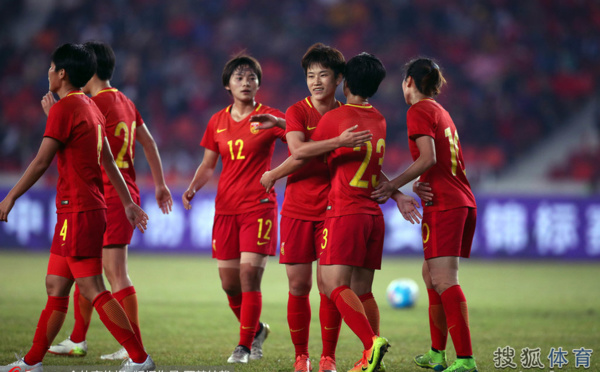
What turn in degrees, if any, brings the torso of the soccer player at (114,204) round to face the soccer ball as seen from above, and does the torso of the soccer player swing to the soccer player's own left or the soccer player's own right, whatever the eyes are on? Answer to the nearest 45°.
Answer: approximately 90° to the soccer player's own right

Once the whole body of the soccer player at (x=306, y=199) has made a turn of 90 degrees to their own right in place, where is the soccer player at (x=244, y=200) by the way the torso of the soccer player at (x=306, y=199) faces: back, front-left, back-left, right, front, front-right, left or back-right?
front-right

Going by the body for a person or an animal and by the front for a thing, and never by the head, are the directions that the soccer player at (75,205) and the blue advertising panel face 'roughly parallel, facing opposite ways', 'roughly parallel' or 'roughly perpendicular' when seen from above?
roughly perpendicular

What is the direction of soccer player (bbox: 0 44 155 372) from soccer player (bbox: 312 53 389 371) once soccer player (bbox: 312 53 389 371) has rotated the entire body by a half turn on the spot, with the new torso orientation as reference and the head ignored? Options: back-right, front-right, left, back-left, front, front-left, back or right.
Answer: back-right

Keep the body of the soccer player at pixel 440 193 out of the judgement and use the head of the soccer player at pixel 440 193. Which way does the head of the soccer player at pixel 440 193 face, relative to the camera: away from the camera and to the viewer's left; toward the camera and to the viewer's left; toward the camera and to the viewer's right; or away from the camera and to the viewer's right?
away from the camera and to the viewer's left

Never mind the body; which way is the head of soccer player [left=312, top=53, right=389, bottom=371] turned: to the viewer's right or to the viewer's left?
to the viewer's left

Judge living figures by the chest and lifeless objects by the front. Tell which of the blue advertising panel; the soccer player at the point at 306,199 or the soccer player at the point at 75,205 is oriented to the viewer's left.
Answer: the soccer player at the point at 75,205

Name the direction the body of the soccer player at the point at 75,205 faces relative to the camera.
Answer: to the viewer's left

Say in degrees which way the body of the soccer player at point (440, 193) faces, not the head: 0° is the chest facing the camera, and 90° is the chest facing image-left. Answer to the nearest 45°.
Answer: approximately 135°

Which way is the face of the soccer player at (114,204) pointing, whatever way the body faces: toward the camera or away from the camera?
away from the camera
